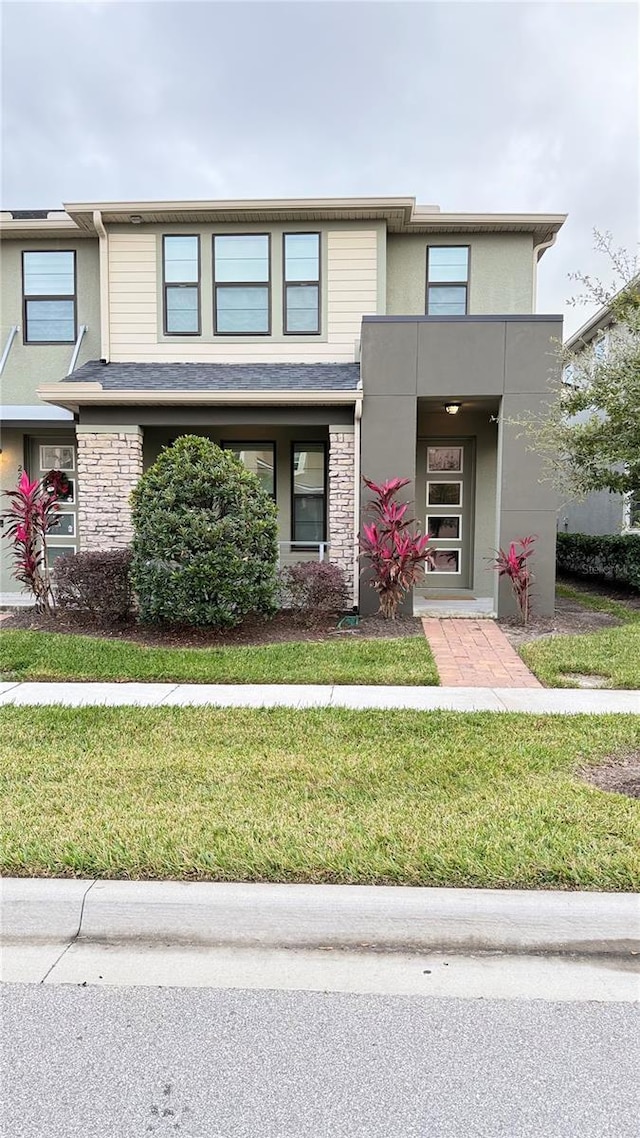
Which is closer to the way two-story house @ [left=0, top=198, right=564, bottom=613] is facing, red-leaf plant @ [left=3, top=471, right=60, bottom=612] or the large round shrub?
the large round shrub

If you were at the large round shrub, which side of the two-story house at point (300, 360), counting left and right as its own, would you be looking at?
front

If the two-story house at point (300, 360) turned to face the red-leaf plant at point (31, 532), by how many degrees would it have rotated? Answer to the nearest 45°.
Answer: approximately 45° to its right

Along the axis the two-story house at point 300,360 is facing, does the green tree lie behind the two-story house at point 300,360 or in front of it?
in front

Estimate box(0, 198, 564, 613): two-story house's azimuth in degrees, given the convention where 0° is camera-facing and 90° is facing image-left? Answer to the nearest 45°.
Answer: approximately 0°

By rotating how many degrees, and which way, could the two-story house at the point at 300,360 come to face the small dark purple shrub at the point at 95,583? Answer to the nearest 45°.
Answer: approximately 45° to its right

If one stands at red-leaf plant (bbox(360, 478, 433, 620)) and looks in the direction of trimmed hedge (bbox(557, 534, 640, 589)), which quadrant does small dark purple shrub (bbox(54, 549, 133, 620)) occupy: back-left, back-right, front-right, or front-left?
back-left

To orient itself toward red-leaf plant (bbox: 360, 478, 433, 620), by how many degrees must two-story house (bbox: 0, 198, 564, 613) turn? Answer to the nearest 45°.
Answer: approximately 45° to its left

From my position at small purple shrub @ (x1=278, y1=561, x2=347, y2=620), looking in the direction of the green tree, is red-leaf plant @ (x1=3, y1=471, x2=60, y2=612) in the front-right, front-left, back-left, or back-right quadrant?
back-right

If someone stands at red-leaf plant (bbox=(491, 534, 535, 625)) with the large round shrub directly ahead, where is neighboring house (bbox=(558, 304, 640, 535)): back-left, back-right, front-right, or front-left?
back-right
